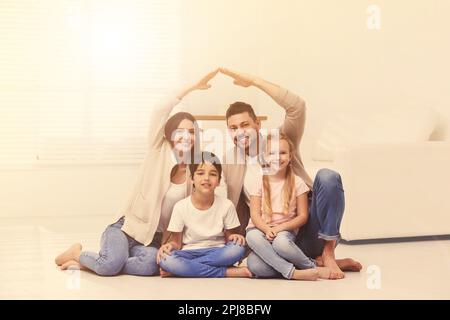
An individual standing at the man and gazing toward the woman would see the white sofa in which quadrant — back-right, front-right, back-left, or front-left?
back-right

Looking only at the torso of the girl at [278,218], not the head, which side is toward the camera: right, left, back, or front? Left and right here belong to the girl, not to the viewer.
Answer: front

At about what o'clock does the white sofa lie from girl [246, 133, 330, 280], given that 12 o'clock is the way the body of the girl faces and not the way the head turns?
The white sofa is roughly at 7 o'clock from the girl.

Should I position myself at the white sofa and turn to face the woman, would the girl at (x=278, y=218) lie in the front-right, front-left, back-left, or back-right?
front-left

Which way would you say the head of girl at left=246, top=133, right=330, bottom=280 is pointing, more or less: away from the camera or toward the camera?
toward the camera

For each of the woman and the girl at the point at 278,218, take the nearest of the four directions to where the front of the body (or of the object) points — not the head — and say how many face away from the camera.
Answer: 0

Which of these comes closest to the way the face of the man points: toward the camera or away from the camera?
toward the camera

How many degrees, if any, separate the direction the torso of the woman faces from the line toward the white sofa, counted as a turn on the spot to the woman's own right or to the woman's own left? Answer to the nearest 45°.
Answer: approximately 90° to the woman's own left
